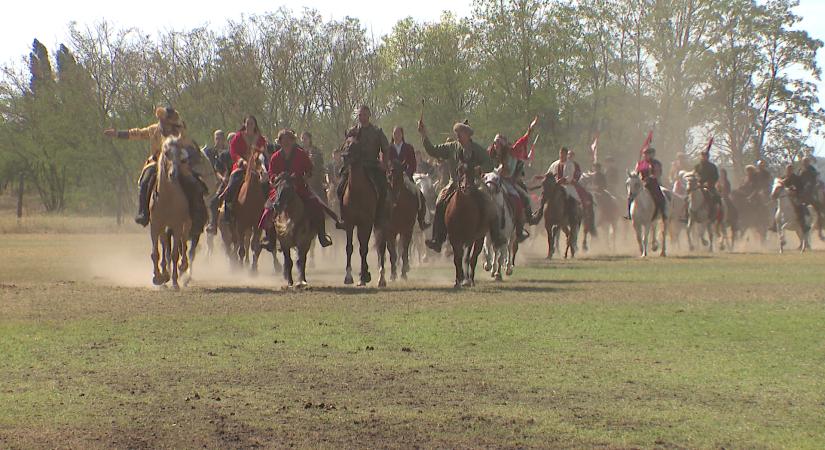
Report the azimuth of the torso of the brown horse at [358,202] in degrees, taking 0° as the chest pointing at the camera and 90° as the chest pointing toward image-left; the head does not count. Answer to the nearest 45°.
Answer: approximately 0°

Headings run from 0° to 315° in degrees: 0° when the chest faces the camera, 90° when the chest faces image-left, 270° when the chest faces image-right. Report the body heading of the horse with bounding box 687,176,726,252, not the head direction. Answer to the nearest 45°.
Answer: approximately 45°

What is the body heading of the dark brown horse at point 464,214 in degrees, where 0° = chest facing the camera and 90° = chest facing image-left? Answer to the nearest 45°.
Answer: approximately 0°
